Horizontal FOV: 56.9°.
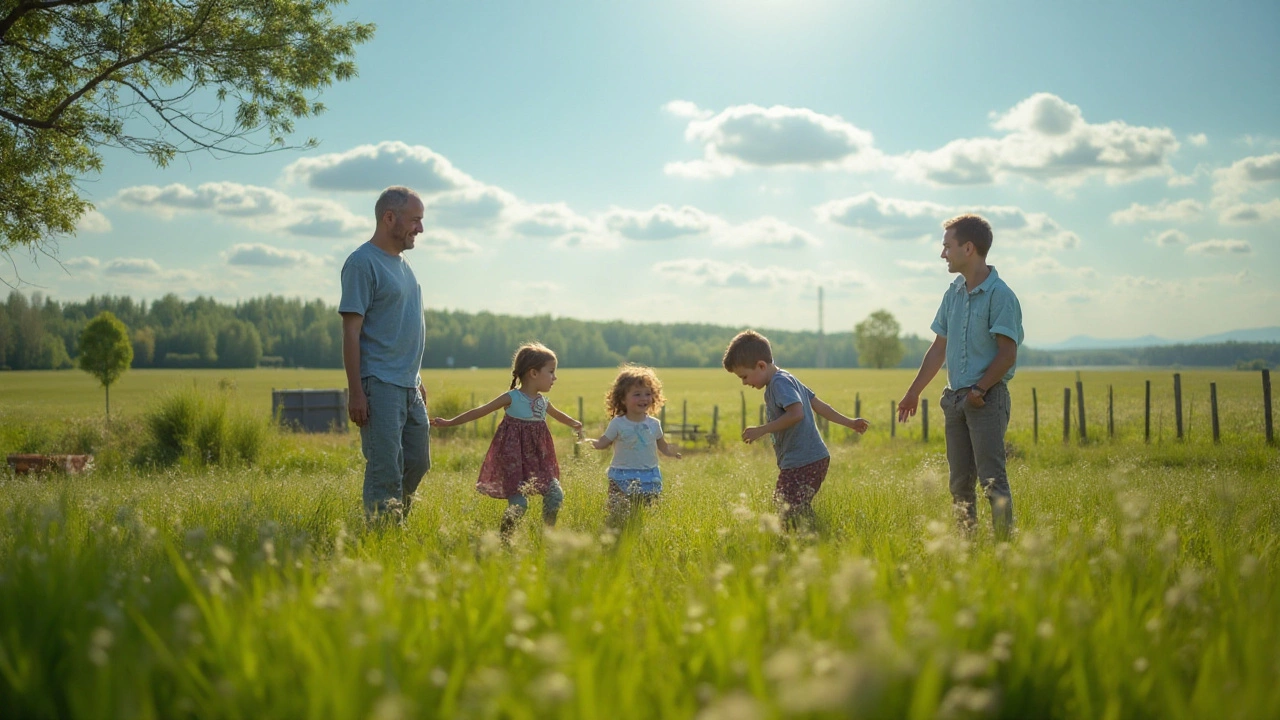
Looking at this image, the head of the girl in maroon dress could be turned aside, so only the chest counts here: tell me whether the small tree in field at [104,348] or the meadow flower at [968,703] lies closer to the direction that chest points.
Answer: the meadow flower

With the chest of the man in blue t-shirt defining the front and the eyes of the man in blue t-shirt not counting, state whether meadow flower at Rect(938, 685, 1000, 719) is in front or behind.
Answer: in front

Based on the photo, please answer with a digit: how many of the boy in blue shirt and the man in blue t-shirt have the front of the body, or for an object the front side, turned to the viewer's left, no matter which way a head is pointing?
1

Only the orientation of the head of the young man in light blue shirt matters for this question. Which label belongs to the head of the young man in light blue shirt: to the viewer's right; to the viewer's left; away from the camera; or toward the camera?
to the viewer's left

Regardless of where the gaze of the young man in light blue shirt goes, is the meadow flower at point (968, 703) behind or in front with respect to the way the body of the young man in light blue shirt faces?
in front

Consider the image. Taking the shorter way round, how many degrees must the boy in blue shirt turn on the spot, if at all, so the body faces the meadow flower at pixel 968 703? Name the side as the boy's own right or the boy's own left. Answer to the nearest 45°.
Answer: approximately 90° to the boy's own left

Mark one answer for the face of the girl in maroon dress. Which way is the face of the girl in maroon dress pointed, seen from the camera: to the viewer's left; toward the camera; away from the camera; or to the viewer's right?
to the viewer's right

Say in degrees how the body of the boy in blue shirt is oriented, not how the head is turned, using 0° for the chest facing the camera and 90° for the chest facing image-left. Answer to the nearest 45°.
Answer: approximately 90°

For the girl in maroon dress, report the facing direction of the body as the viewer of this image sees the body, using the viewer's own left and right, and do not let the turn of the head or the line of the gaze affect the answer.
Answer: facing the viewer and to the right of the viewer
